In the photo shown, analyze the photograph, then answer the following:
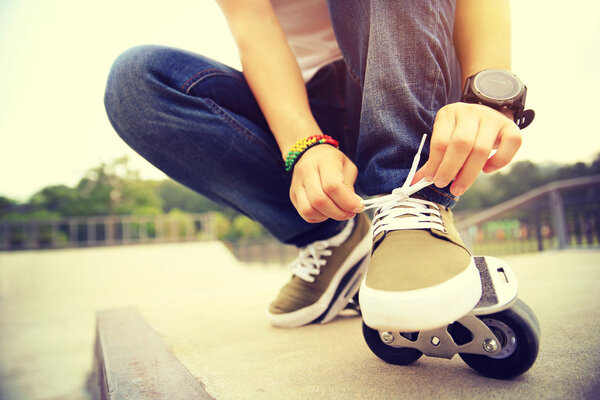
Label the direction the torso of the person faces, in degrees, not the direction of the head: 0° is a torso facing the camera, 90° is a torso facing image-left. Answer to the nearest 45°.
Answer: approximately 0°

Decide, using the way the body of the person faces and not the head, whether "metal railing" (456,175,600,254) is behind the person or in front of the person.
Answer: behind

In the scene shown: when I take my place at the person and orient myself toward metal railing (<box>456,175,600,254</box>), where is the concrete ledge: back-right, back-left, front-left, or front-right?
back-left

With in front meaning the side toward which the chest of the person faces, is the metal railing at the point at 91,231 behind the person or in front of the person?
behind
